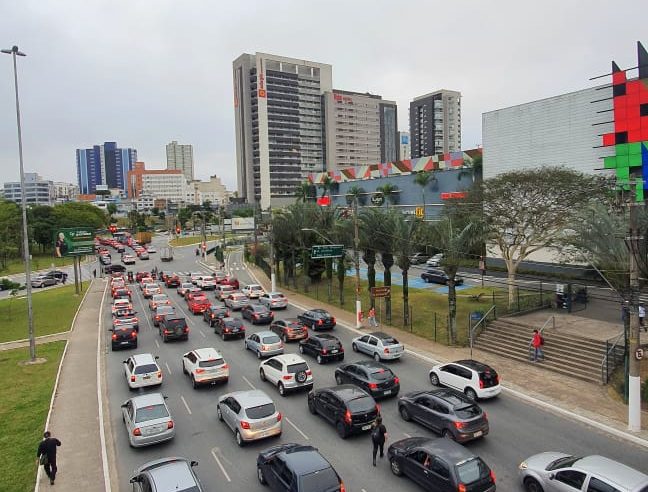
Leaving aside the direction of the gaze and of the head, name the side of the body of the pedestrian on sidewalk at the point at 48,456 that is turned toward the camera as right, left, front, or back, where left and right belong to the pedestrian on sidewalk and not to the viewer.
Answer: back

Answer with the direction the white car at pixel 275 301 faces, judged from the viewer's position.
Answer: facing away from the viewer and to the left of the viewer

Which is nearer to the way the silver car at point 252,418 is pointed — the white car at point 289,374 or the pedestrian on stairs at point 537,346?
the white car

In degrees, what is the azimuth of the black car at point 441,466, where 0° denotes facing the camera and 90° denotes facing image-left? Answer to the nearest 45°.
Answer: approximately 135°

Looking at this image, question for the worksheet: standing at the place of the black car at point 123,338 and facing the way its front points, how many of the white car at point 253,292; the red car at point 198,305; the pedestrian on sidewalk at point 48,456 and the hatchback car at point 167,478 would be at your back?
2

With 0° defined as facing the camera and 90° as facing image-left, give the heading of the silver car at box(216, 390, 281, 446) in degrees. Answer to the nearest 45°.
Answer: approximately 135°

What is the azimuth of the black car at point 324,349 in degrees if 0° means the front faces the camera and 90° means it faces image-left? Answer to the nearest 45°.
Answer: approximately 135°

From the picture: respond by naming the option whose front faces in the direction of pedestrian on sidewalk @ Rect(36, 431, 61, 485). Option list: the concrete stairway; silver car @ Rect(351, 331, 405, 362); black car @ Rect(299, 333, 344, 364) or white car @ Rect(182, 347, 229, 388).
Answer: the concrete stairway

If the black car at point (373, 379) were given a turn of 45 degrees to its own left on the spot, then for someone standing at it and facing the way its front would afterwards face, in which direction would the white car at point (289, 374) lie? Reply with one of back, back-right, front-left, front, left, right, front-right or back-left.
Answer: front

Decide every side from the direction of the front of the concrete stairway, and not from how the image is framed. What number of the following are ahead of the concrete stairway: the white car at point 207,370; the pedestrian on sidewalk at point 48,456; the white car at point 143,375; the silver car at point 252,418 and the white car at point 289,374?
5

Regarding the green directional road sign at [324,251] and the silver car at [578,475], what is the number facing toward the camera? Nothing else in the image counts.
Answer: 1

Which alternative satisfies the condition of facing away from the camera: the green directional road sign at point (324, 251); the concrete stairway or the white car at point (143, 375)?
the white car

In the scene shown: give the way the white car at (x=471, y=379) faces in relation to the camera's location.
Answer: facing away from the viewer and to the left of the viewer

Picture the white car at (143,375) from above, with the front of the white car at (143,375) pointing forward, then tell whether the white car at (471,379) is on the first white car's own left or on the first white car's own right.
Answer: on the first white car's own right

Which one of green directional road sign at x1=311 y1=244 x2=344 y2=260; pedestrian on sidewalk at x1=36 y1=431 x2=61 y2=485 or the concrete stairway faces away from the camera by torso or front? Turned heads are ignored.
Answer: the pedestrian on sidewalk

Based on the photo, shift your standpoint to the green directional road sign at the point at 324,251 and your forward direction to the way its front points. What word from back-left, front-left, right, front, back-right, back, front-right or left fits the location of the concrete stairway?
front-left

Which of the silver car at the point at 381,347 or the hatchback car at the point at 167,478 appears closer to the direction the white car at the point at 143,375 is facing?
the silver car
